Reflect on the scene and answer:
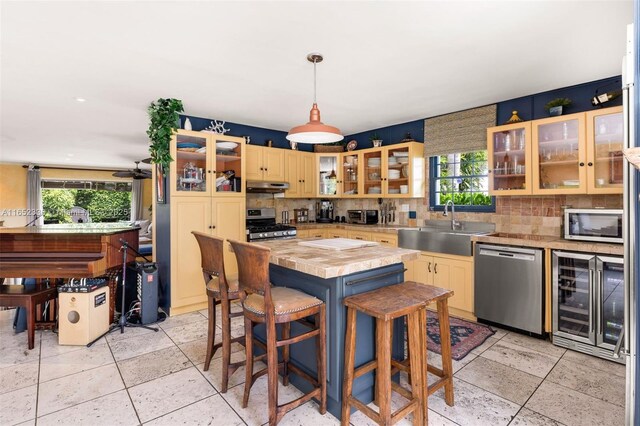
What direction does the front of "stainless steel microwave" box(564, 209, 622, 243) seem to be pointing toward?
toward the camera

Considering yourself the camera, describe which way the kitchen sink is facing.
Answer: facing the viewer and to the left of the viewer

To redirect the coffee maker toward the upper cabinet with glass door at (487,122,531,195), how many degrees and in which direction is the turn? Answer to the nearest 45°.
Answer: approximately 45° to its left

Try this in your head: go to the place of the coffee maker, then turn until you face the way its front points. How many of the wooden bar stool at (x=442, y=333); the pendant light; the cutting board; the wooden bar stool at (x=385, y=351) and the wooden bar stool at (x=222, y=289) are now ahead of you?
5

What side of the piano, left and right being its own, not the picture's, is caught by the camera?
front

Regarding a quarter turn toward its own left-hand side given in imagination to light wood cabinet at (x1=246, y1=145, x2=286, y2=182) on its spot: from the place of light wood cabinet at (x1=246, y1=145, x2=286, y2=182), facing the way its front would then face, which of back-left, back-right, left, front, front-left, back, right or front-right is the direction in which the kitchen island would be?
back-right

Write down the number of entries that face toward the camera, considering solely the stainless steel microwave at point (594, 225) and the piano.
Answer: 2

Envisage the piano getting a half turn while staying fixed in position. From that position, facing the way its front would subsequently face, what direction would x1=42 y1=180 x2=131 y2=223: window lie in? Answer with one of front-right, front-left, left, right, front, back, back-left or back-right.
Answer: front

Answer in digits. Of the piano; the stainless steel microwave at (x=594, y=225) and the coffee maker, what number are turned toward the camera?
3

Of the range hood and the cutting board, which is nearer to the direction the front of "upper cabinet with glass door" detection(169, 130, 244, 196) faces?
the cutting board

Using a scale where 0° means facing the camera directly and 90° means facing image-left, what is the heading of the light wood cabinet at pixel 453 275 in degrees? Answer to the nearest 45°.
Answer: approximately 45°

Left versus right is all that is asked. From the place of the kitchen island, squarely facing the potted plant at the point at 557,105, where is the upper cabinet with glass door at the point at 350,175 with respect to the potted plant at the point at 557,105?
left

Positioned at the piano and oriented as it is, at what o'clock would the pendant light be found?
The pendant light is roughly at 11 o'clock from the piano.
